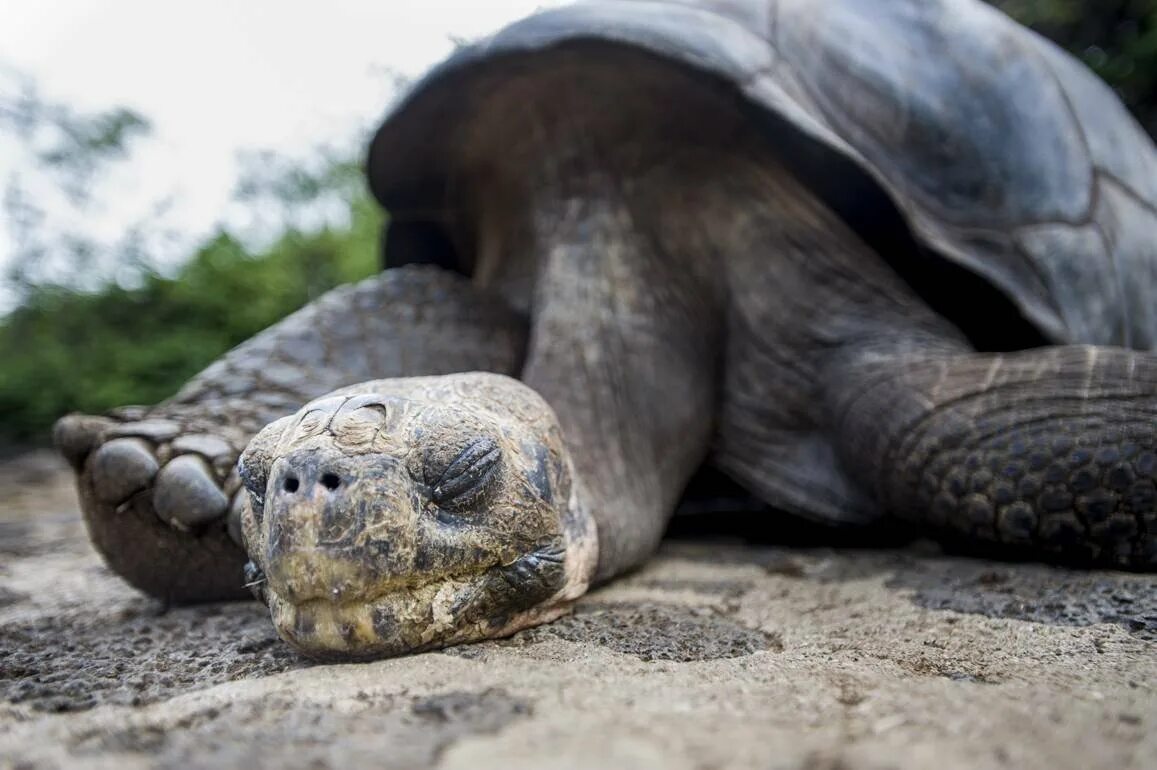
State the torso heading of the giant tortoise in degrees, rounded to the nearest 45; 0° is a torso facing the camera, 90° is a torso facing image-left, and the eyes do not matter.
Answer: approximately 45°
